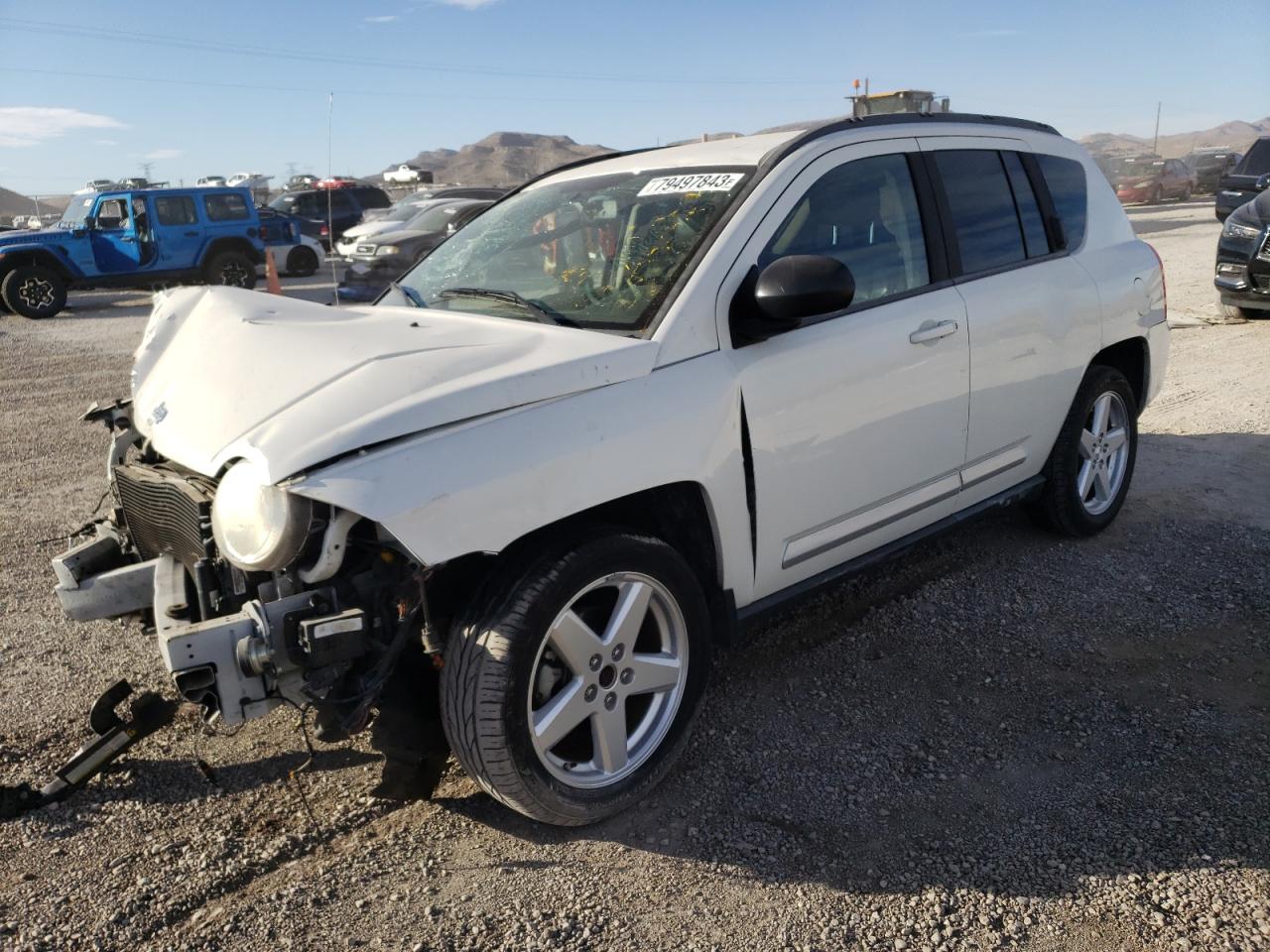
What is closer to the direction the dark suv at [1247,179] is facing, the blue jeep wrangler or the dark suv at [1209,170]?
the blue jeep wrangler

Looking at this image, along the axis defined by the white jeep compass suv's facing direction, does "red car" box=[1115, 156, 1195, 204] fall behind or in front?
behind

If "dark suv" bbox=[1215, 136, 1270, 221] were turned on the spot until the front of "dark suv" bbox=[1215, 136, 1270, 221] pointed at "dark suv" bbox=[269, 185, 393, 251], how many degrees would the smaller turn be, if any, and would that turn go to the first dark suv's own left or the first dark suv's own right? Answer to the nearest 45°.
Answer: approximately 45° to the first dark suv's own right

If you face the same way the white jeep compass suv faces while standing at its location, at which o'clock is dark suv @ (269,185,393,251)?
The dark suv is roughly at 4 o'clock from the white jeep compass suv.

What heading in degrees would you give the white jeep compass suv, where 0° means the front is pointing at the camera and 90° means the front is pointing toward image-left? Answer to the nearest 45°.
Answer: approximately 45°

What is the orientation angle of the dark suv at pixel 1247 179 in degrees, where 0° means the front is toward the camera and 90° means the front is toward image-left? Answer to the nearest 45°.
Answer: approximately 45°
